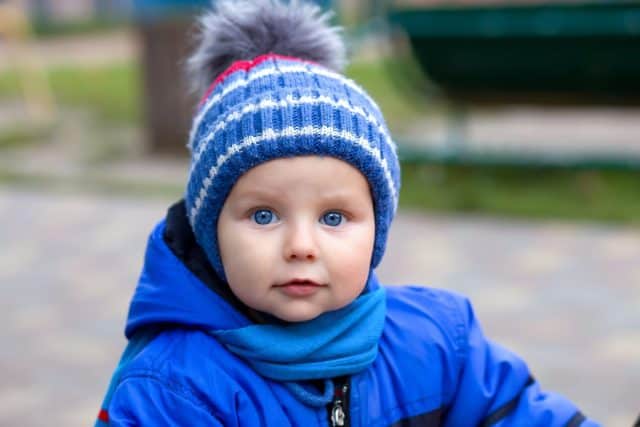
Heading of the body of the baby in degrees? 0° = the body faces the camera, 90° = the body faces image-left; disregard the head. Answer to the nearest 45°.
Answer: approximately 0°
